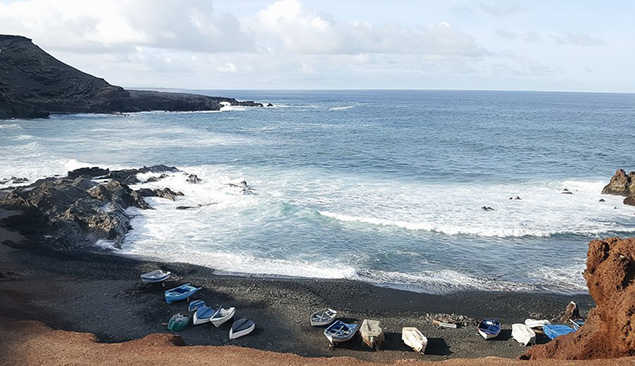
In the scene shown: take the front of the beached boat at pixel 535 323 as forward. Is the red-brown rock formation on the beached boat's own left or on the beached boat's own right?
on the beached boat's own right

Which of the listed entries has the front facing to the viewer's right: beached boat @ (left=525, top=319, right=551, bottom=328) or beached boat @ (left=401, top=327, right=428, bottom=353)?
beached boat @ (left=525, top=319, right=551, bottom=328)

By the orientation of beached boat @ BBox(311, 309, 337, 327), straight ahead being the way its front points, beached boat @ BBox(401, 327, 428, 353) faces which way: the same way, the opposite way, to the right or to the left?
to the left

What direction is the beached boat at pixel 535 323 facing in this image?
to the viewer's right
